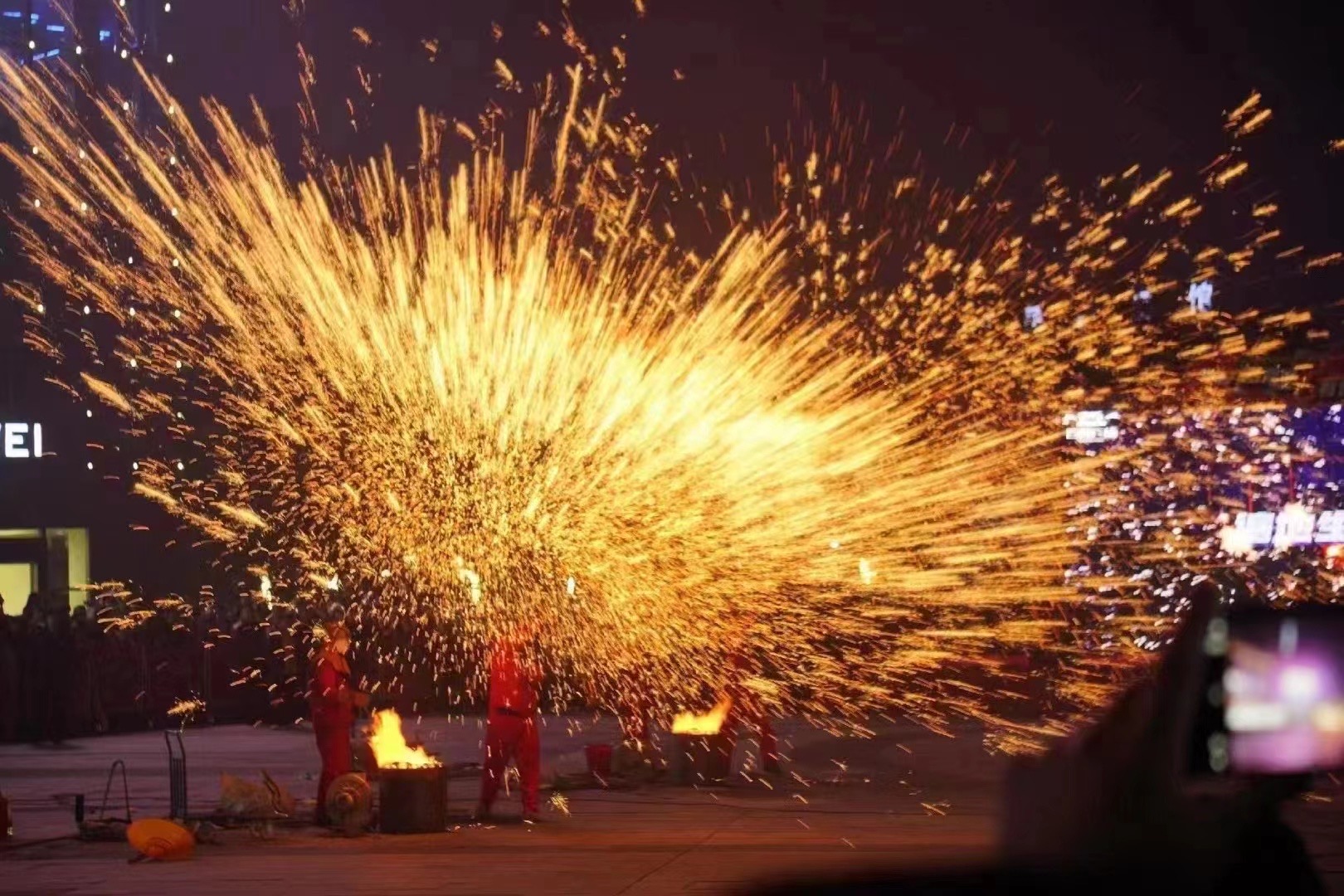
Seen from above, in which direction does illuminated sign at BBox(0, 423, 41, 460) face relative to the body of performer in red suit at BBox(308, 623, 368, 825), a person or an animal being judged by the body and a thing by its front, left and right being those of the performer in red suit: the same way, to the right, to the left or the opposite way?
to the right

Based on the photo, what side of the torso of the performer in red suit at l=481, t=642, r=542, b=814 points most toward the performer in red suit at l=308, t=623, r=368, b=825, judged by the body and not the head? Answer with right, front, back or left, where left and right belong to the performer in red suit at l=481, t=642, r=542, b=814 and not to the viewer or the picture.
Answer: left

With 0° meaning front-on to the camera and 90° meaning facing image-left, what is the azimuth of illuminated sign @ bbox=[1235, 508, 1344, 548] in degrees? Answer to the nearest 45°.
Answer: approximately 0°

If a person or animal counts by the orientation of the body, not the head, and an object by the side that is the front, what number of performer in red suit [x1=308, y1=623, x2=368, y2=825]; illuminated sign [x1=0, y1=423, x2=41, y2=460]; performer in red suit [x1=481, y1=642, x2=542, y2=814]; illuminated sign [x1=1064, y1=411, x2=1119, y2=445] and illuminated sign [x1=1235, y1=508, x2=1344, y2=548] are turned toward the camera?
3

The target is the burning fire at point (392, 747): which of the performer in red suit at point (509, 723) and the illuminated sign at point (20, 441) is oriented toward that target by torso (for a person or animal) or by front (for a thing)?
the illuminated sign

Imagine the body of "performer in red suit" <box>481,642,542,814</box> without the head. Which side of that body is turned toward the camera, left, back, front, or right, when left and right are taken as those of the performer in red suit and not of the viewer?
back

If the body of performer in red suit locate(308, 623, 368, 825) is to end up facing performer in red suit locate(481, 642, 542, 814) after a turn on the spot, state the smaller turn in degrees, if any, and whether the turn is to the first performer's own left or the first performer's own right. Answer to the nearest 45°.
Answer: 0° — they already face them

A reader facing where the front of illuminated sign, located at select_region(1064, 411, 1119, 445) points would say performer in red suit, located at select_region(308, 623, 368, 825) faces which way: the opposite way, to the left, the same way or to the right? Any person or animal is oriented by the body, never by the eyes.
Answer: to the left

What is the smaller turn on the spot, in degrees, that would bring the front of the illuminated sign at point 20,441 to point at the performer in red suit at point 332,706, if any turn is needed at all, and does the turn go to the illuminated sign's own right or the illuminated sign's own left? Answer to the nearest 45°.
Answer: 0° — it already faces them

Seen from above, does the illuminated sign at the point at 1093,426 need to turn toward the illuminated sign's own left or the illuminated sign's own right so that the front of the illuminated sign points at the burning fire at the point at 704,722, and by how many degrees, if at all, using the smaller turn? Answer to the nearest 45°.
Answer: approximately 45° to the illuminated sign's own right

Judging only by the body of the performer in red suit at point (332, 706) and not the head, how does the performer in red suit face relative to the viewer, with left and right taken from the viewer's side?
facing to the right of the viewer

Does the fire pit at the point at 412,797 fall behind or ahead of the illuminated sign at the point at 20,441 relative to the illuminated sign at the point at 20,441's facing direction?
ahead

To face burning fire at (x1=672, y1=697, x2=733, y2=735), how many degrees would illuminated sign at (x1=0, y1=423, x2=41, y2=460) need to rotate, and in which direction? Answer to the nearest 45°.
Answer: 0° — it already faces it

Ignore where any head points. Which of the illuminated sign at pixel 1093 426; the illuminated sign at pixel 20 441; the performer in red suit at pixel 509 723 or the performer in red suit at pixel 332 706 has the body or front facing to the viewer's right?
the performer in red suit at pixel 332 706

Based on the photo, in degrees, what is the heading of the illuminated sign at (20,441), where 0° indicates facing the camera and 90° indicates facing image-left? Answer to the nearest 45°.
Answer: approximately 0°
